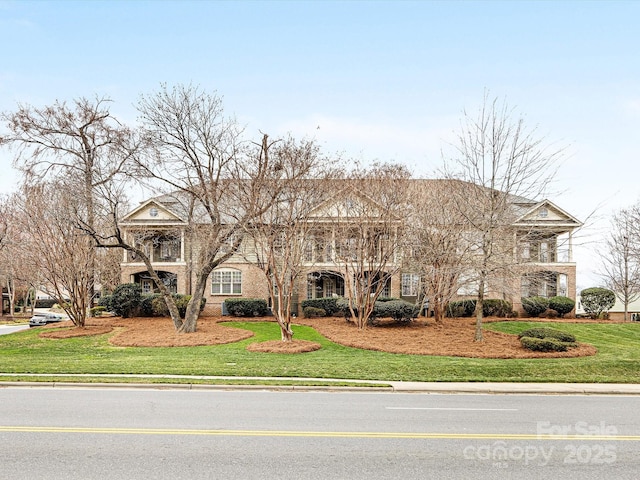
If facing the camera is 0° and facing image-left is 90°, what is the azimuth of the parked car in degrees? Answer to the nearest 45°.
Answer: approximately 45°

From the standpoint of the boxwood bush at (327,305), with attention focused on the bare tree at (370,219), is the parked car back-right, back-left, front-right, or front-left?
back-right

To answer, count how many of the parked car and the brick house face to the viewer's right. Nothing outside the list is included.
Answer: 0

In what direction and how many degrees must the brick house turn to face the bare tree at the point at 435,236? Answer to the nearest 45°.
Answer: approximately 45° to its left

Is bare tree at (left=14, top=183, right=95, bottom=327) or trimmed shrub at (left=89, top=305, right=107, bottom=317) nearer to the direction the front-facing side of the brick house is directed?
the bare tree
